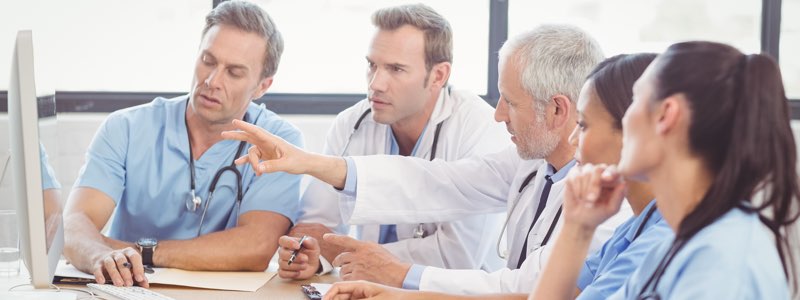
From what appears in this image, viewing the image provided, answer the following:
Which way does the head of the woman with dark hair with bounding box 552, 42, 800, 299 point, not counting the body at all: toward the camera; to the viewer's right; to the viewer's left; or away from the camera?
to the viewer's left

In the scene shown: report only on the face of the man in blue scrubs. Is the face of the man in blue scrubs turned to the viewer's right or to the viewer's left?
to the viewer's left

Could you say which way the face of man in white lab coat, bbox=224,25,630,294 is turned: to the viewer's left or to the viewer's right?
to the viewer's left

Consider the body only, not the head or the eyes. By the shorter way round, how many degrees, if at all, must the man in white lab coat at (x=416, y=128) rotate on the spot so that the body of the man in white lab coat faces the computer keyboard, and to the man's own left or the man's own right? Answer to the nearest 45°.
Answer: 0° — they already face it

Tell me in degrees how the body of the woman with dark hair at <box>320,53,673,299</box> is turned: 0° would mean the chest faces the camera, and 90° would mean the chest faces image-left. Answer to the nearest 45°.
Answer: approximately 90°

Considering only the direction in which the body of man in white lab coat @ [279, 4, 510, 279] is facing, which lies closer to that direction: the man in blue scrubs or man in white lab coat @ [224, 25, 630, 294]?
the man in blue scrubs

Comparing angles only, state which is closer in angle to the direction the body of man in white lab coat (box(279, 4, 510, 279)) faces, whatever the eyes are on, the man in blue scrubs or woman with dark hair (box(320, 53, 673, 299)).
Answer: the man in blue scrubs

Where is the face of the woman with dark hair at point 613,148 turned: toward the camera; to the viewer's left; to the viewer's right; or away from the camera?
to the viewer's left
